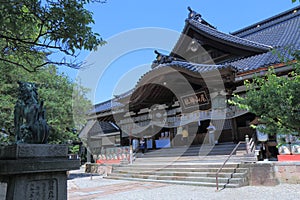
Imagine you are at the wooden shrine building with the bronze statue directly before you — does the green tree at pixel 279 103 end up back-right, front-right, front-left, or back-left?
front-left

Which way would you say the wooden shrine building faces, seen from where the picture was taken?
facing the viewer and to the left of the viewer

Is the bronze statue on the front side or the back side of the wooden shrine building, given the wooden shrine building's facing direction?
on the front side

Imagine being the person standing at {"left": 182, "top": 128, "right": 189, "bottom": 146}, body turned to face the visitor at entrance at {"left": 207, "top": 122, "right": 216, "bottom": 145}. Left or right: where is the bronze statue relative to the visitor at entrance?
right

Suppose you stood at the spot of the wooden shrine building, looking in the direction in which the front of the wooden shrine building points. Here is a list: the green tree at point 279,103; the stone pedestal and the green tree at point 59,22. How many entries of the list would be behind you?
0
